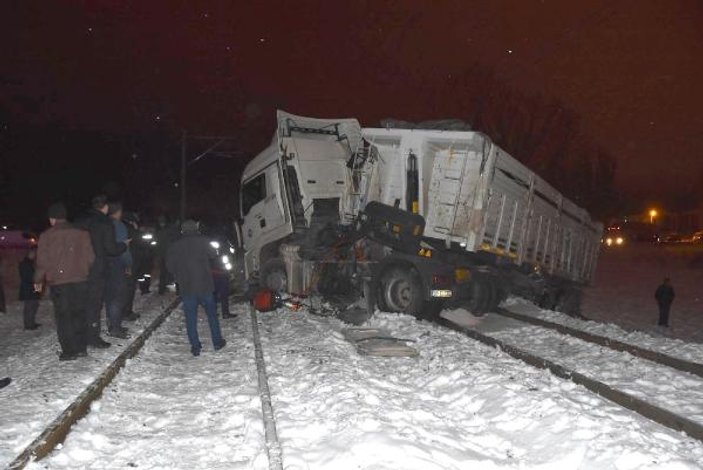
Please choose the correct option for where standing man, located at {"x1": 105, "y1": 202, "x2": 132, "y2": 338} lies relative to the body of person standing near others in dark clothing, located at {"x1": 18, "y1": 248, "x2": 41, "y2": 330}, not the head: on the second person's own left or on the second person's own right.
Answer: on the second person's own right

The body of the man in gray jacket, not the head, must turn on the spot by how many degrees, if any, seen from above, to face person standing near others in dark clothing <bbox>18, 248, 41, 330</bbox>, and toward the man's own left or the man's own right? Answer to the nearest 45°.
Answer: approximately 45° to the man's own left

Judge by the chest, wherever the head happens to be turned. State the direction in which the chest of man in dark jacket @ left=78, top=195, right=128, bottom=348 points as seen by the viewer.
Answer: to the viewer's right

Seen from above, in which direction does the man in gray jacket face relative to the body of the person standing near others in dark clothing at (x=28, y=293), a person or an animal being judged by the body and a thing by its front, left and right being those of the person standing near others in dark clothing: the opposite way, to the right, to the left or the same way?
to the left

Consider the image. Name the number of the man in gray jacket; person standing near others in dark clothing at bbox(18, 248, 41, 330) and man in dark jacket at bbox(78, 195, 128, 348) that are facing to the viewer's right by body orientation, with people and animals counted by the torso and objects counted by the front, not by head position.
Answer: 2

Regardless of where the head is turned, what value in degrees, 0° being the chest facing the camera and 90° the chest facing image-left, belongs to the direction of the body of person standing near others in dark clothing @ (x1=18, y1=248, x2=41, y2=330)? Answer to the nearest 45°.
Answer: approximately 270°

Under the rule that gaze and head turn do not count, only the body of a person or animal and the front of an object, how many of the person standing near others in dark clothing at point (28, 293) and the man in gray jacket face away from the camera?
1

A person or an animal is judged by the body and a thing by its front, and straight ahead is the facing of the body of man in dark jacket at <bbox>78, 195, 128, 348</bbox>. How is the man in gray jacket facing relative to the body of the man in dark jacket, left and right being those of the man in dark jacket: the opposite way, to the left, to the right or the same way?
to the left

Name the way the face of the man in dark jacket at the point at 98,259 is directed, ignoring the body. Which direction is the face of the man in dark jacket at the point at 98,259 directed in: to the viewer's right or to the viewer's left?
to the viewer's right

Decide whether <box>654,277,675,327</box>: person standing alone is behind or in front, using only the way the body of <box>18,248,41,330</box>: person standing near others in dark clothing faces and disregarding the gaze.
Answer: in front

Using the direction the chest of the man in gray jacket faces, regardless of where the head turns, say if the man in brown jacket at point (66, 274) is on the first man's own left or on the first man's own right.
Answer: on the first man's own left
